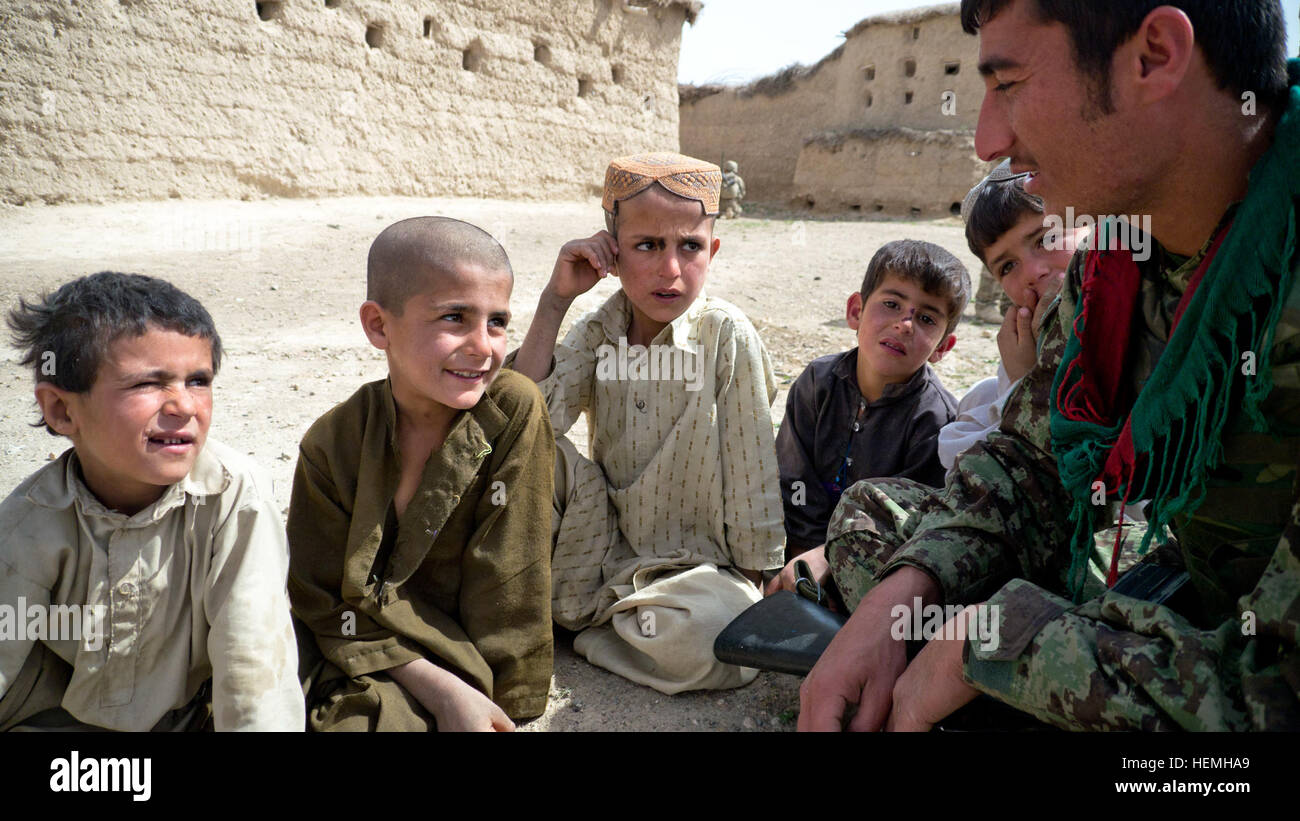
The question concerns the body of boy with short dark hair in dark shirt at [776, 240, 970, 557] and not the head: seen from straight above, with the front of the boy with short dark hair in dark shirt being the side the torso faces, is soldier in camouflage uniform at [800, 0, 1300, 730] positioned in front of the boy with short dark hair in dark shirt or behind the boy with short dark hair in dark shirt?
in front

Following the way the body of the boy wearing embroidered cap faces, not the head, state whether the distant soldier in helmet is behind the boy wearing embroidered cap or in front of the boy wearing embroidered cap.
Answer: behind

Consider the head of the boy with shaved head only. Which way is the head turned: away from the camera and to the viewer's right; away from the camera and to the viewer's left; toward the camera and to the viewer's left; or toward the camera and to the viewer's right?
toward the camera and to the viewer's right

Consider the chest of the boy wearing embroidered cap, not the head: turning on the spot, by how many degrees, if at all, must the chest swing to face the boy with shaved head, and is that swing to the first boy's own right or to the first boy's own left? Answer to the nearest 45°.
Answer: approximately 45° to the first boy's own right

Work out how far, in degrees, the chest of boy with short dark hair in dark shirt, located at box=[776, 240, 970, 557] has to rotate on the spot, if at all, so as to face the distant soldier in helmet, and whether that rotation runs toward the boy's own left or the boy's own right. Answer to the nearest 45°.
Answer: approximately 180°

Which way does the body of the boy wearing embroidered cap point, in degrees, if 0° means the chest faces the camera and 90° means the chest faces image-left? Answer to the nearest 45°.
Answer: approximately 0°

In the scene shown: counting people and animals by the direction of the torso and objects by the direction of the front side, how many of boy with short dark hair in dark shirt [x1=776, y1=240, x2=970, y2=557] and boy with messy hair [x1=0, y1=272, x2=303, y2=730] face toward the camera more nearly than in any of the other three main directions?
2
